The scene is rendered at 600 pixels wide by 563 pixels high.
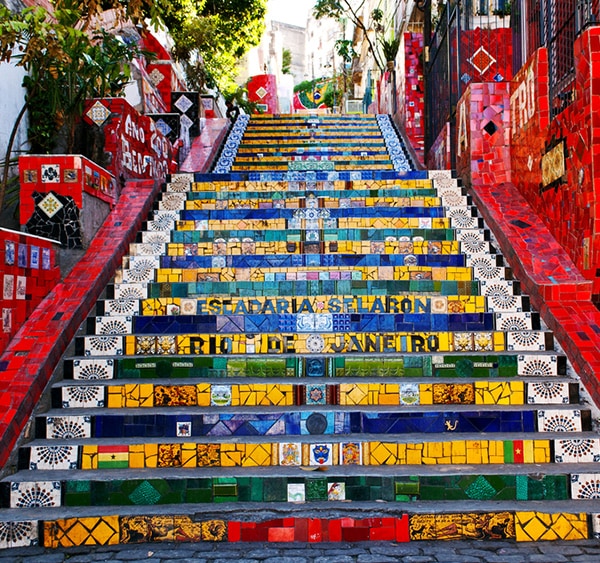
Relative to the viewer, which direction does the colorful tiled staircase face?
toward the camera
